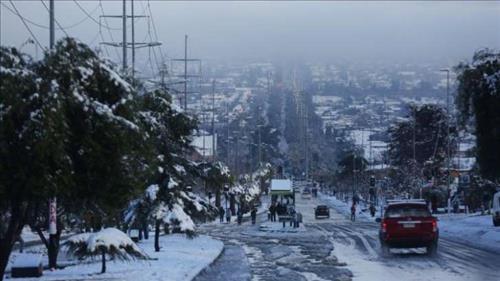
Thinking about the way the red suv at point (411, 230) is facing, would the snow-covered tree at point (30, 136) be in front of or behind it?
behind

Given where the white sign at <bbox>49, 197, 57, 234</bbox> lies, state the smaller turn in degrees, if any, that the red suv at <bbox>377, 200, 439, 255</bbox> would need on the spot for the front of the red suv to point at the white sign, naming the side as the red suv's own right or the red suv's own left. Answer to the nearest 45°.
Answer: approximately 135° to the red suv's own left

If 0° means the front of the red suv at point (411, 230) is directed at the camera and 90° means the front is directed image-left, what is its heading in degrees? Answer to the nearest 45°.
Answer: approximately 180°

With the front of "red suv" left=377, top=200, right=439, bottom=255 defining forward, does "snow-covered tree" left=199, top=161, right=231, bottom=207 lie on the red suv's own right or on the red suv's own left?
on the red suv's own left

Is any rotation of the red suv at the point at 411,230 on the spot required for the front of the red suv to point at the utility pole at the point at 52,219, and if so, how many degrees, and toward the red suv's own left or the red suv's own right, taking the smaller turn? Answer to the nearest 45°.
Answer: approximately 135° to the red suv's own left

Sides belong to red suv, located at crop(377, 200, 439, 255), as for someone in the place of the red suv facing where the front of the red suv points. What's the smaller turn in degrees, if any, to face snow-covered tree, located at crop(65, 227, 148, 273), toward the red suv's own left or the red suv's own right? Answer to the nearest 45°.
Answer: approximately 135° to the red suv's own left

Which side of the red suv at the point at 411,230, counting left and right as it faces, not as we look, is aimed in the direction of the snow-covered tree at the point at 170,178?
left
